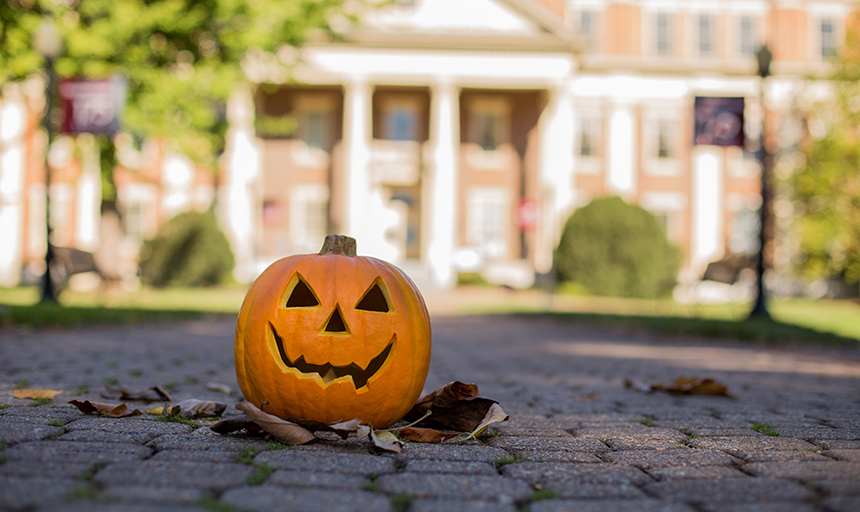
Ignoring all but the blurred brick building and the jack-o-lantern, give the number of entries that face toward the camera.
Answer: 2

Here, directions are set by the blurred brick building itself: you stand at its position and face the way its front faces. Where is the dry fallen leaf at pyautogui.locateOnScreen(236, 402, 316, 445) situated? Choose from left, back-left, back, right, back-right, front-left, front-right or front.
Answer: front

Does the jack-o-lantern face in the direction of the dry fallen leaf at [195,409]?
no

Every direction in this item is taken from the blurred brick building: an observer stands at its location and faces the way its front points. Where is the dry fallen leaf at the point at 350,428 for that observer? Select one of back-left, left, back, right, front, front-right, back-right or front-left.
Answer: front

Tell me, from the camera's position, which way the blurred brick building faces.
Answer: facing the viewer

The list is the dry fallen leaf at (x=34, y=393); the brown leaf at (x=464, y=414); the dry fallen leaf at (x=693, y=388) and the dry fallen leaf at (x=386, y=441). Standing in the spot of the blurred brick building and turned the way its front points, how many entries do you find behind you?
0

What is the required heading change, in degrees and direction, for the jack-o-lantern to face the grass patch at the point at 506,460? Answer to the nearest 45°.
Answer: approximately 45° to its left

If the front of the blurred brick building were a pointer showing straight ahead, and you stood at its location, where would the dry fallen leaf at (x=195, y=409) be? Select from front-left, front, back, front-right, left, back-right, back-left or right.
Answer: front

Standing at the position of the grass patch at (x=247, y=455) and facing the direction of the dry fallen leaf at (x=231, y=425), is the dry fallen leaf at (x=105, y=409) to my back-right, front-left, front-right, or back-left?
front-left

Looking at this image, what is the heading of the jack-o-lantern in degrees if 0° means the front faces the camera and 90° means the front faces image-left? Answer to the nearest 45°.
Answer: approximately 0°

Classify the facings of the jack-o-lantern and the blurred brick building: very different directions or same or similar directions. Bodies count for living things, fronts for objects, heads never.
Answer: same or similar directions

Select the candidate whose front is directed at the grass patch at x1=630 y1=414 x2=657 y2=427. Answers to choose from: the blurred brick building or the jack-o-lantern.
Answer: the blurred brick building

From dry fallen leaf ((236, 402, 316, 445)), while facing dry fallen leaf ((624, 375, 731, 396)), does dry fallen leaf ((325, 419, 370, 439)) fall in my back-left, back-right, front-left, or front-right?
front-right

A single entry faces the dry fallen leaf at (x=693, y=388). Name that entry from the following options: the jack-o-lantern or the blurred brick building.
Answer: the blurred brick building
